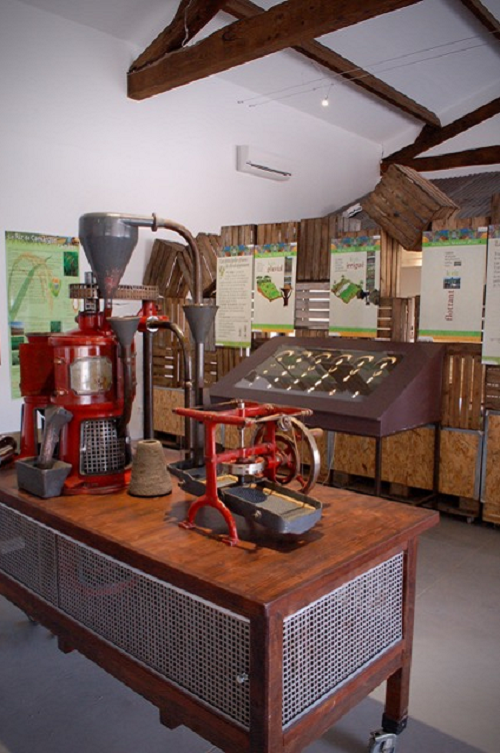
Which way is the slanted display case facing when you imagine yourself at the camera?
facing the viewer and to the left of the viewer

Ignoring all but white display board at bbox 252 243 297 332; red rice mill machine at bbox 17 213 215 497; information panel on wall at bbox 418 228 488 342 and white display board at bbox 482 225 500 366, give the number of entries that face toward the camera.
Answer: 4

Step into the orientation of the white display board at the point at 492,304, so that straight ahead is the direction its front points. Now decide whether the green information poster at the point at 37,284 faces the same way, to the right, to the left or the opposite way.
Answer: to the left

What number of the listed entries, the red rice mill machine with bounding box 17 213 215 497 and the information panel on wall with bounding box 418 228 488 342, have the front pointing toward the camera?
2

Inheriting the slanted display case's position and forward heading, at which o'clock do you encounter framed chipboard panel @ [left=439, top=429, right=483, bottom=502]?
The framed chipboard panel is roughly at 7 o'clock from the slanted display case.

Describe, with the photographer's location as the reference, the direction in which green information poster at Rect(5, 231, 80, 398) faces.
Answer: facing the viewer and to the right of the viewer

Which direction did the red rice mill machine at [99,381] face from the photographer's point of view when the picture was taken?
facing the viewer

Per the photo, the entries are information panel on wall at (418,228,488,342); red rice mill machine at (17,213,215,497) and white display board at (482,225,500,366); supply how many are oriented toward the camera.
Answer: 3

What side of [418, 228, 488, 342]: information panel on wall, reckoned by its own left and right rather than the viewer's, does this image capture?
front

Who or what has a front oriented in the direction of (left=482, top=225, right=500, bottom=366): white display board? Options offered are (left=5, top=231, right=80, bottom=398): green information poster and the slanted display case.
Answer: the green information poster

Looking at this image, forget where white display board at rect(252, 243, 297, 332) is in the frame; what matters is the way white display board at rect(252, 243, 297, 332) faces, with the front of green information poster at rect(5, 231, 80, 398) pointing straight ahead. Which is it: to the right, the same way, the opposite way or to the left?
to the right

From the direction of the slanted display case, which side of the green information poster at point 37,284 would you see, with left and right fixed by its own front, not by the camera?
front

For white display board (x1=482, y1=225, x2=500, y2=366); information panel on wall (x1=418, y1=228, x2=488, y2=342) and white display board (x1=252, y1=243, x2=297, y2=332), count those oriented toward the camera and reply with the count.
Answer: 3

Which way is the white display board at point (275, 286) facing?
toward the camera

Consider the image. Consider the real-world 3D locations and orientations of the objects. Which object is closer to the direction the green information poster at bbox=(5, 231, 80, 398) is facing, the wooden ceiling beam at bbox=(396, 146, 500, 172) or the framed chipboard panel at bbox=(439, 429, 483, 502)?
the framed chipboard panel
